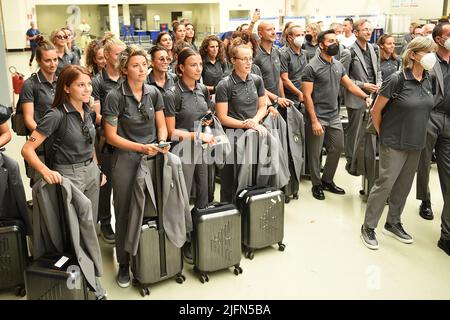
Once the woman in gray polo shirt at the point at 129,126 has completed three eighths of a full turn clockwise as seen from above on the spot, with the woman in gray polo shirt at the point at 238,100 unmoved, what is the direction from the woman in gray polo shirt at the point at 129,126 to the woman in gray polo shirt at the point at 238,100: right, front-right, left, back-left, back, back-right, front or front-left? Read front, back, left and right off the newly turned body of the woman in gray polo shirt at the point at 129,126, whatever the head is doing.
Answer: back-right

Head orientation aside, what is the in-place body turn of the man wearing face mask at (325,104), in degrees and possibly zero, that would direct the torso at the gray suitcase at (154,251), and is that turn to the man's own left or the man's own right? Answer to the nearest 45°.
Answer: approximately 90° to the man's own right

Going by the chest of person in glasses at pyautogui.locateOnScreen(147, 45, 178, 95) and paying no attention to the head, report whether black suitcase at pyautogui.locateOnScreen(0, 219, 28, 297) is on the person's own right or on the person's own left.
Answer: on the person's own right

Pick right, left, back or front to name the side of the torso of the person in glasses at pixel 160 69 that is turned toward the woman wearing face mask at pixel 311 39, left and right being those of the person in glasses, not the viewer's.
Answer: left

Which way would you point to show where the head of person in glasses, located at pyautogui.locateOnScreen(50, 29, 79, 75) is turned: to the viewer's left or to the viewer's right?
to the viewer's right

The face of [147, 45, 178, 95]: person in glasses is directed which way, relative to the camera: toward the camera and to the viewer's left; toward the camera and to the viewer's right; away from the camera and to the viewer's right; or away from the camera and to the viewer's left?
toward the camera and to the viewer's right

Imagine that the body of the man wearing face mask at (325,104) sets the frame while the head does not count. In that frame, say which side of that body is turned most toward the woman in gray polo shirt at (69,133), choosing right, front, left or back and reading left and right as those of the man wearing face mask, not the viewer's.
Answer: right

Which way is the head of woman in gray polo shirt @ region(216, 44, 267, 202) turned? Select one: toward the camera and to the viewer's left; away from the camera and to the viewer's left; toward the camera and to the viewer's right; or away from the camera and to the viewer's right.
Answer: toward the camera and to the viewer's right

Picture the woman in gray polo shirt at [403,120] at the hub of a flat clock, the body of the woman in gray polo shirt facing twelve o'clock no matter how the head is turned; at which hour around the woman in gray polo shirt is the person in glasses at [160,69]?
The person in glasses is roughly at 4 o'clock from the woman in gray polo shirt.

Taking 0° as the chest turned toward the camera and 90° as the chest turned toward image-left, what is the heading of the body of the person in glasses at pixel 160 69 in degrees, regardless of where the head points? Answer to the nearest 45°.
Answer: approximately 315°

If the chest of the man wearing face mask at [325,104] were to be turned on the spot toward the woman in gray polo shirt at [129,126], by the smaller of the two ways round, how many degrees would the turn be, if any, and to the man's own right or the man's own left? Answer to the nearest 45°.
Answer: approximately 90° to the man's own right

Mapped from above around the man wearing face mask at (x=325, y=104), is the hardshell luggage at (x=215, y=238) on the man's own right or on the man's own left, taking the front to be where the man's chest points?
on the man's own right

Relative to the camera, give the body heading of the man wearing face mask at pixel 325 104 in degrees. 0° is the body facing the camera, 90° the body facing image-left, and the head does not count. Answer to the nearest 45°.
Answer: approximately 315°
